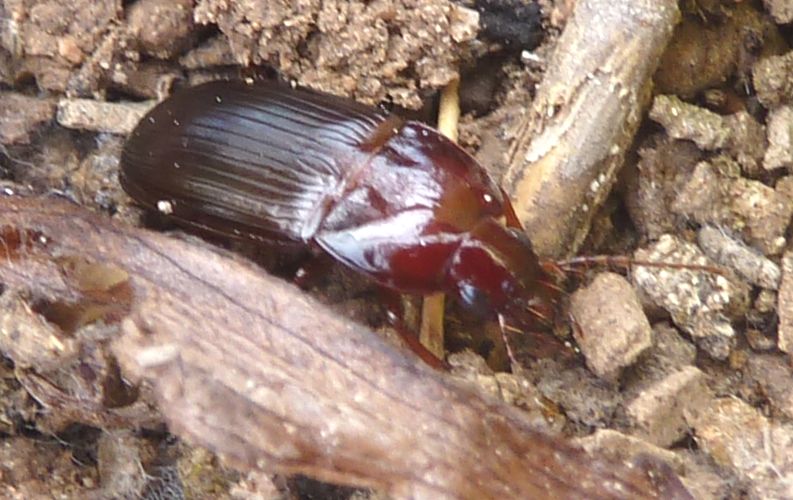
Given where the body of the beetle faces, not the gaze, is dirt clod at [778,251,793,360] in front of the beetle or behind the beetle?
in front

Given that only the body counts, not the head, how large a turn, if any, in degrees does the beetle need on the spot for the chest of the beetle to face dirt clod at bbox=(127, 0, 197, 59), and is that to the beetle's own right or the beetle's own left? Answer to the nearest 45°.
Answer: approximately 180°

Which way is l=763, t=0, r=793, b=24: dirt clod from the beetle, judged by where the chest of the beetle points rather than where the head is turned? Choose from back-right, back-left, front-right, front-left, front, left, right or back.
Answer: front-left

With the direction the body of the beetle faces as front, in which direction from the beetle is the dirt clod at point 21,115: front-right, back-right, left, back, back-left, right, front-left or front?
back-right

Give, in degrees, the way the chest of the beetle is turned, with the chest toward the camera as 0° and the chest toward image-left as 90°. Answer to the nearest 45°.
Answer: approximately 315°

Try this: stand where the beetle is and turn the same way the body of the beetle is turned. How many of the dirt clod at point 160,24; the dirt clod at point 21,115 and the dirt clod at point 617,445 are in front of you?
1

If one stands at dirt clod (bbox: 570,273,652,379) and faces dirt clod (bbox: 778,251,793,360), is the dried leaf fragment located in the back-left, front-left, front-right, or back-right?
back-right

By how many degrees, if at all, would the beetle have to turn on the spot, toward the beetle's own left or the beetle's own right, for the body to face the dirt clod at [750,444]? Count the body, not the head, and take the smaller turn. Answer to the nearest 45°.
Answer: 0° — it already faces it

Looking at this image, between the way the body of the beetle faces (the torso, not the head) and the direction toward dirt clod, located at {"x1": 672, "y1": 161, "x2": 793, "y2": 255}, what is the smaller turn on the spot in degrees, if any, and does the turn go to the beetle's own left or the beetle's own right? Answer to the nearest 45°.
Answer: approximately 45° to the beetle's own left

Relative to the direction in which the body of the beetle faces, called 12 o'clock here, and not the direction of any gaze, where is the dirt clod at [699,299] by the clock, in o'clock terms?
The dirt clod is roughly at 11 o'clock from the beetle.

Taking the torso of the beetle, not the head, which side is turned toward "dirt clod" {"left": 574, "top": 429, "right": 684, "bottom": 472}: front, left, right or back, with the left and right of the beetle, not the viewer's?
front
